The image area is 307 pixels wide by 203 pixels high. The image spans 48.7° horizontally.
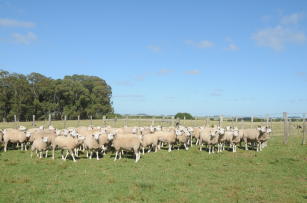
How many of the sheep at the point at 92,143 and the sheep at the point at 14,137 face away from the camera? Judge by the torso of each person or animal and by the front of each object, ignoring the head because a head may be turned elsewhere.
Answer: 0

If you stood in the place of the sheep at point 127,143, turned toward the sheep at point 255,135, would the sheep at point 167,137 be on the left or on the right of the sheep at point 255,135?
left

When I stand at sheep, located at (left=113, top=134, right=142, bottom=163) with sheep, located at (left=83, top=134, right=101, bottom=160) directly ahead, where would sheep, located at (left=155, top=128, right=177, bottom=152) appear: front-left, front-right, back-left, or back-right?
back-right

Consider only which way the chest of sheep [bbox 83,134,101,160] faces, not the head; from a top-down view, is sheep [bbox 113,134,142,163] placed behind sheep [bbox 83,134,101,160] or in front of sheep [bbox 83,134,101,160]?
in front

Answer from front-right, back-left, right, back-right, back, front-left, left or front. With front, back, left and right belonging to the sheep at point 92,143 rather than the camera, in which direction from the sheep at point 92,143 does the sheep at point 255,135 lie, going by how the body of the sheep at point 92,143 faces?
front-left

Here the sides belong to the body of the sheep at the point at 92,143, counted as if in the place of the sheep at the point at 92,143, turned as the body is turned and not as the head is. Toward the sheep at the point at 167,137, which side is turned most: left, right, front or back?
left
